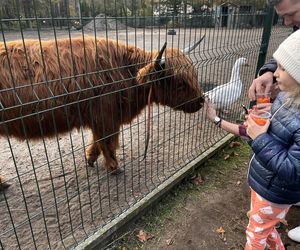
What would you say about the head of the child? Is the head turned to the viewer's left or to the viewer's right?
to the viewer's left

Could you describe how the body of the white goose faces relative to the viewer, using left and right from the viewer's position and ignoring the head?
facing to the right of the viewer

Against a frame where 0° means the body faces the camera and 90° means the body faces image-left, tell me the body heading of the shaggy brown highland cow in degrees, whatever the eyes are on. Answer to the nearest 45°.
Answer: approximately 270°

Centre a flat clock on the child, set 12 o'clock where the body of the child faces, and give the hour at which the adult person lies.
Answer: The adult person is roughly at 3 o'clock from the child.

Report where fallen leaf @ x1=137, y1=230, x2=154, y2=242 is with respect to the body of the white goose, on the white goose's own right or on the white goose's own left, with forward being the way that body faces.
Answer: on the white goose's own right

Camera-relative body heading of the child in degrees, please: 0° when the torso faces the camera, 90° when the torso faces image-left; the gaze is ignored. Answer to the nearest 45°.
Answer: approximately 90°

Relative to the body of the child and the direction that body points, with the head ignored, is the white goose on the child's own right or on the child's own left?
on the child's own right

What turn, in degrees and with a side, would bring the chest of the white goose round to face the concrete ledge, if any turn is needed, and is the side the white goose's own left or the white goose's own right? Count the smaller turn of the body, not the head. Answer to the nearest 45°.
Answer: approximately 90° to the white goose's own right
